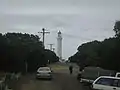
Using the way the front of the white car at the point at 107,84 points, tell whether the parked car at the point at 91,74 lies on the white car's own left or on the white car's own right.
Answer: on the white car's own left
